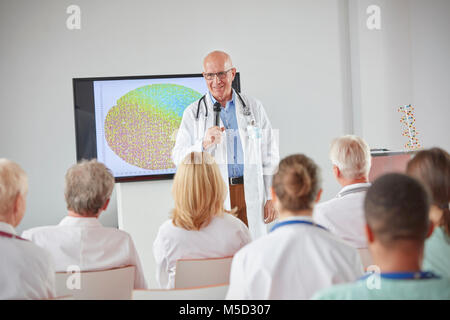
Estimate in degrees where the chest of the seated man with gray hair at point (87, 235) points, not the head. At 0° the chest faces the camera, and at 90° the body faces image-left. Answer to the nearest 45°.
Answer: approximately 180°

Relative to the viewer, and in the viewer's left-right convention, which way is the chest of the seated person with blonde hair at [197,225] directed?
facing away from the viewer

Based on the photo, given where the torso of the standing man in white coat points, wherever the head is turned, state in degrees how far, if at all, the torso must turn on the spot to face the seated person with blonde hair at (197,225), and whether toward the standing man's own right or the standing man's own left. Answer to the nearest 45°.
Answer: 0° — they already face them

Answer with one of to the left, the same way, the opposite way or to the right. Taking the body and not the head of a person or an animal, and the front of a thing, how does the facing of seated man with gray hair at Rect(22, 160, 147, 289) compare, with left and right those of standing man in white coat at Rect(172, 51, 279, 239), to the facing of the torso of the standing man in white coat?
the opposite way

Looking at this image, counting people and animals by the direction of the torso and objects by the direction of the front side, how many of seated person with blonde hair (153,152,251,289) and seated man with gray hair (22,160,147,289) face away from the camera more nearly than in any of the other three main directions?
2
